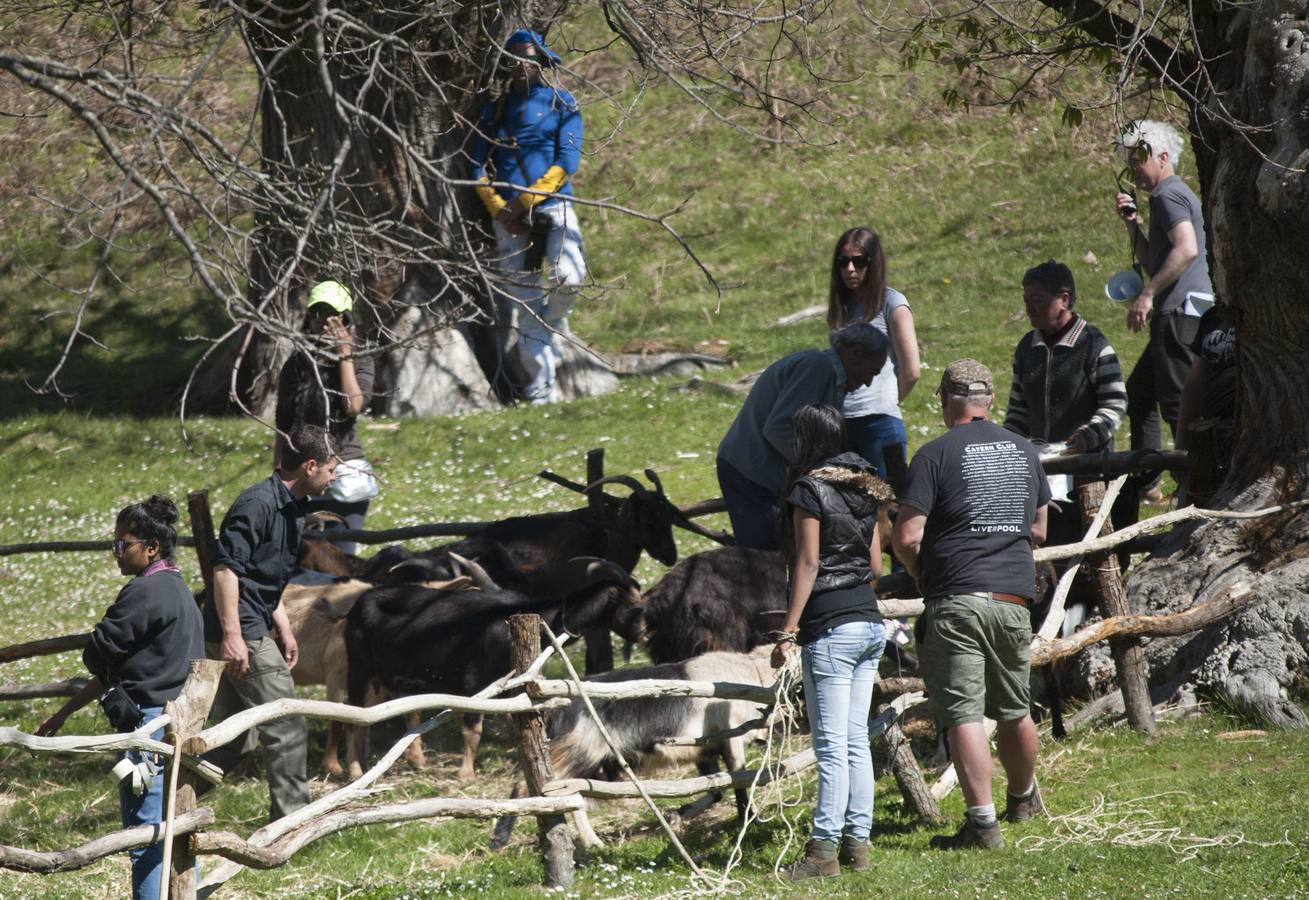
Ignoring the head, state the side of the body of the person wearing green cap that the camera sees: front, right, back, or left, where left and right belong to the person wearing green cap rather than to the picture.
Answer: front

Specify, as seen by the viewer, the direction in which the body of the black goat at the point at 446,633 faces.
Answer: to the viewer's right

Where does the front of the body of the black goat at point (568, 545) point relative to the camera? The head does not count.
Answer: to the viewer's right

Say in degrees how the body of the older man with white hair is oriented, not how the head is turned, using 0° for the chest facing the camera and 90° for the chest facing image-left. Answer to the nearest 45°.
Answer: approximately 90°

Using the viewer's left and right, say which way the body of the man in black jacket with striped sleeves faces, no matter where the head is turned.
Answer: facing the viewer and to the left of the viewer

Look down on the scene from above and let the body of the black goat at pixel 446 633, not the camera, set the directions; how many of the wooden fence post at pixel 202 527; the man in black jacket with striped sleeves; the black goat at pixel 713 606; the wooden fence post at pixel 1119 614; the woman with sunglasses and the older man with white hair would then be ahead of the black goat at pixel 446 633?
5

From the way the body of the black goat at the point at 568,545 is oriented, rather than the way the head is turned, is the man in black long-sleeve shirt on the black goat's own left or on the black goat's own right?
on the black goat's own right

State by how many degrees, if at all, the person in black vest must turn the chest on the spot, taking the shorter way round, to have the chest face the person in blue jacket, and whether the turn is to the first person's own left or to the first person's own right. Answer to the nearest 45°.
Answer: approximately 45° to the first person's own right

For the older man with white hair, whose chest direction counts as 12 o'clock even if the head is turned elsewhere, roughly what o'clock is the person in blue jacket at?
The person in blue jacket is roughly at 1 o'clock from the older man with white hair.

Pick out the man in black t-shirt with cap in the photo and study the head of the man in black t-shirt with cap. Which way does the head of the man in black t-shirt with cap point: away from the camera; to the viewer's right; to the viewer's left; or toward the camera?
away from the camera

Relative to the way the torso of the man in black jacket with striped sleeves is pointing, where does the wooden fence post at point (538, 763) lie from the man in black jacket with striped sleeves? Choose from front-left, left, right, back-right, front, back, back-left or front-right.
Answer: front

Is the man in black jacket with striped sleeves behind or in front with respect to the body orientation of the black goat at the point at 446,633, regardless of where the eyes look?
in front

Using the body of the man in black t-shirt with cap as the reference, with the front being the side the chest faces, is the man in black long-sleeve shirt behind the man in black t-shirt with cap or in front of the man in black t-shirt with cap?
in front
